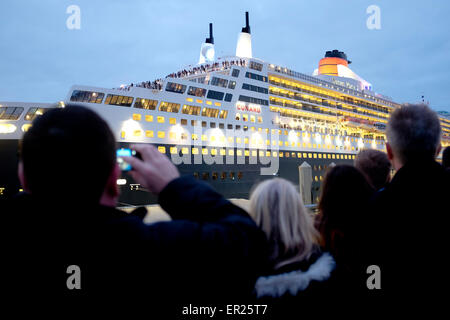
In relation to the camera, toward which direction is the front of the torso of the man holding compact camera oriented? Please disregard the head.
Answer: away from the camera

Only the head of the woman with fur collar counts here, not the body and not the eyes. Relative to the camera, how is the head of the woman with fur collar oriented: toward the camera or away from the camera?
away from the camera

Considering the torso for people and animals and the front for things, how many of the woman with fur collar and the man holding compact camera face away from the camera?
2

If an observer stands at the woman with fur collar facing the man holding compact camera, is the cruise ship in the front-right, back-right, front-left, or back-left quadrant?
back-right

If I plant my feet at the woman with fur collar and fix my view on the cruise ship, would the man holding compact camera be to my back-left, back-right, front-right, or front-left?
back-left

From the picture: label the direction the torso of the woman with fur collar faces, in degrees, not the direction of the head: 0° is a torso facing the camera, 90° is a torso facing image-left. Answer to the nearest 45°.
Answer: approximately 180°

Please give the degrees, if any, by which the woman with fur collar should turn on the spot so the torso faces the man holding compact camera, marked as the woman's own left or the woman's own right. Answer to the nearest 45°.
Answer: approximately 135° to the woman's own left

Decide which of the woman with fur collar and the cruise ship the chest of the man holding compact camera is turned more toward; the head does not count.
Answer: the cruise ship

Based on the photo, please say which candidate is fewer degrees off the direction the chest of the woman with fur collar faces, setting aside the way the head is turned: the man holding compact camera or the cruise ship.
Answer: the cruise ship

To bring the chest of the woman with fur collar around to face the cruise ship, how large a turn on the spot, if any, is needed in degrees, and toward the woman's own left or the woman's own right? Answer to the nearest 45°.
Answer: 0° — they already face it
